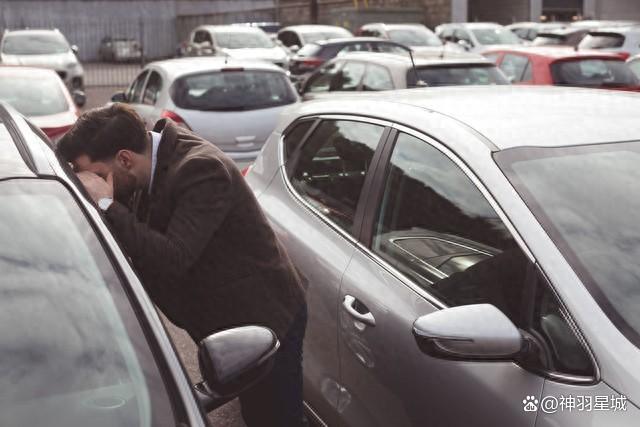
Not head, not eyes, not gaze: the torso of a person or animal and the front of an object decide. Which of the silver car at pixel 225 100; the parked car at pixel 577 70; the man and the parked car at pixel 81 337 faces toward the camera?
the parked car at pixel 81 337

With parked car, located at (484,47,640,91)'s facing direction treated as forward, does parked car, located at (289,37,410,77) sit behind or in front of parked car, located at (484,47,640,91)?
in front

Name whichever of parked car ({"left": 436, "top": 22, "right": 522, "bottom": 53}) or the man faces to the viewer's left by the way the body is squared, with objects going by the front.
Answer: the man

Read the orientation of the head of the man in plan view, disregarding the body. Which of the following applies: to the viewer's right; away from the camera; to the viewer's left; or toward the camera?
to the viewer's left

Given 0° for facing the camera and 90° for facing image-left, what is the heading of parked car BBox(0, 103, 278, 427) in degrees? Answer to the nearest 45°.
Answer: approximately 0°

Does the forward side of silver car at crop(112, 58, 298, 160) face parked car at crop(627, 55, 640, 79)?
no

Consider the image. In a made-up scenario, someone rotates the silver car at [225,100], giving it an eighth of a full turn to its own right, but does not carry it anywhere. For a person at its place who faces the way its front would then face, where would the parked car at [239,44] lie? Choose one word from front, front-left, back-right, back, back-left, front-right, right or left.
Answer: front

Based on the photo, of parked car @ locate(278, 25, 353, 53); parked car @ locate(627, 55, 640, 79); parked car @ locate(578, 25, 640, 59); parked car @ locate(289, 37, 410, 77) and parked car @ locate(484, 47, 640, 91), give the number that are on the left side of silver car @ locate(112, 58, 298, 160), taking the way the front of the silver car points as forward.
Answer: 0

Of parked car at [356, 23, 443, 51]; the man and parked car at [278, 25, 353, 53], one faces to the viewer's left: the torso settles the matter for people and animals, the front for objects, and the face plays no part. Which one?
the man

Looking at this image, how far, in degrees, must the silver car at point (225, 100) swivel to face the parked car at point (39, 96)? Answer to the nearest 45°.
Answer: approximately 45° to its left

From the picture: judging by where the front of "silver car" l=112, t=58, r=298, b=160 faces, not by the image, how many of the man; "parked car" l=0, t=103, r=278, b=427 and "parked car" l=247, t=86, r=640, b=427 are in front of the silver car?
0

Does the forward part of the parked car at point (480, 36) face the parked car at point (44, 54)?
no

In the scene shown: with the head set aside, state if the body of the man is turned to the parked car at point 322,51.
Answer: no
